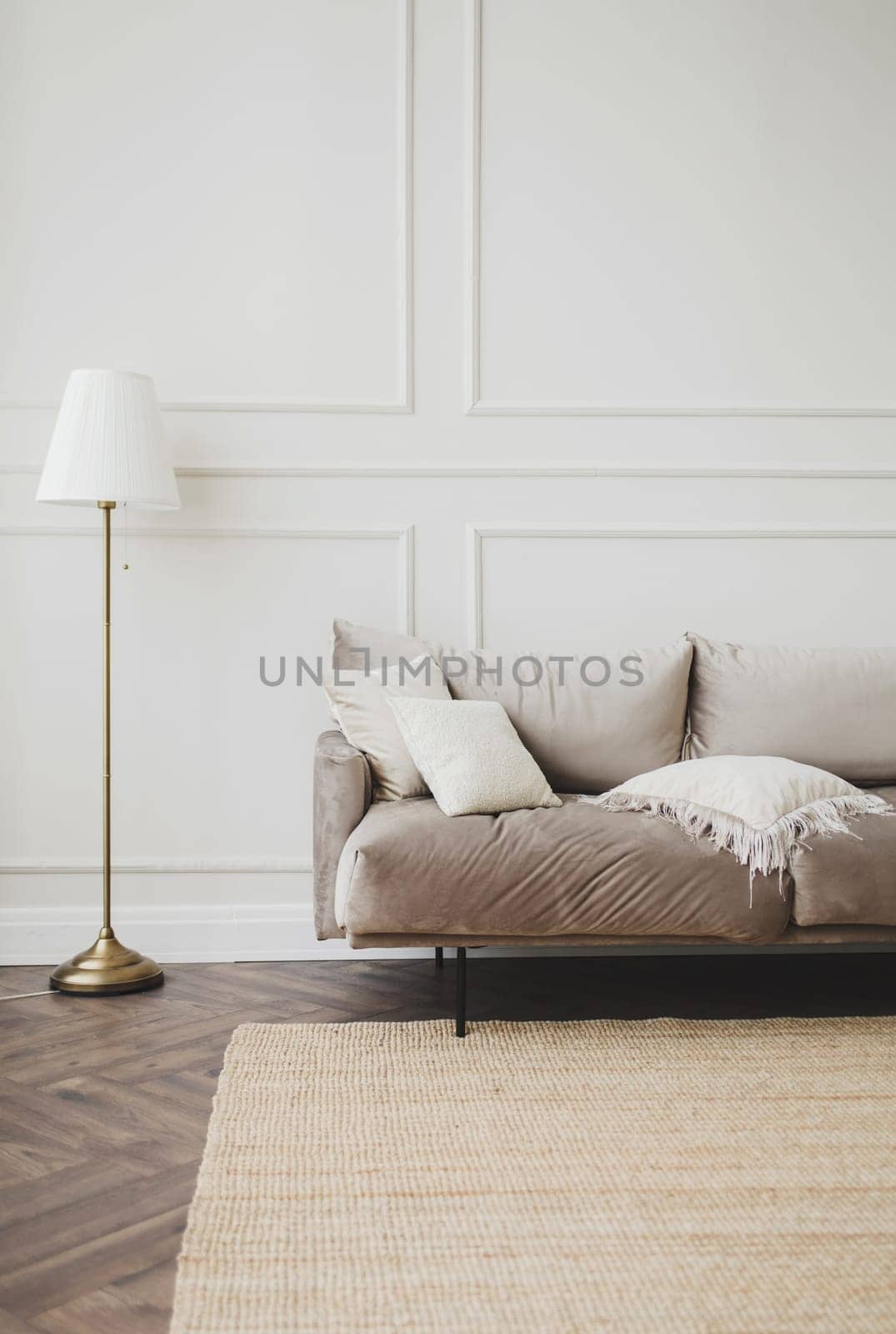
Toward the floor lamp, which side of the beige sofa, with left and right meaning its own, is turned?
right

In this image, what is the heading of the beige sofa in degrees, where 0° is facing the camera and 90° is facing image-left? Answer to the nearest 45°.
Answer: approximately 0°
